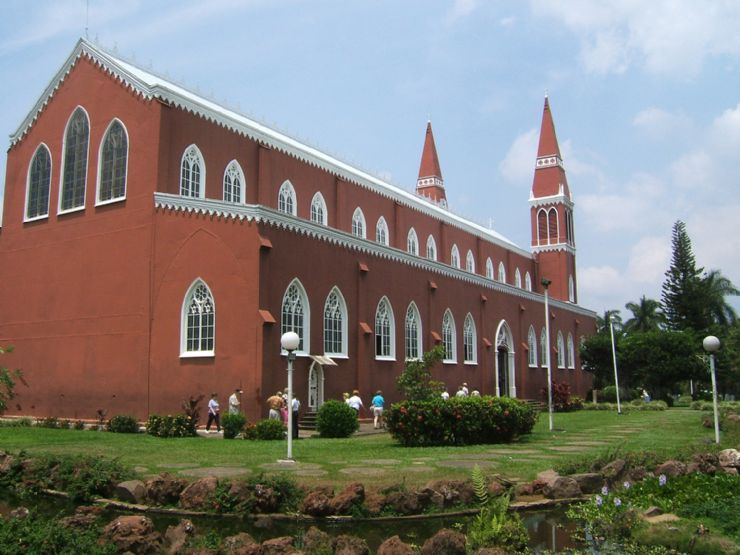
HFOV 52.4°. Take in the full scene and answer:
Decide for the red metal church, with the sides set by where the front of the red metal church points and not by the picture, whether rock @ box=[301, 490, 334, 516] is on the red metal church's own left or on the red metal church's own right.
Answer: on the red metal church's own right

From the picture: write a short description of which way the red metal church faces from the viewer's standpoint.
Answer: facing away from the viewer and to the right of the viewer

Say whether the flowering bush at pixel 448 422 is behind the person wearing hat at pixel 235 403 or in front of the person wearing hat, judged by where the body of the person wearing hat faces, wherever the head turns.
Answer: in front

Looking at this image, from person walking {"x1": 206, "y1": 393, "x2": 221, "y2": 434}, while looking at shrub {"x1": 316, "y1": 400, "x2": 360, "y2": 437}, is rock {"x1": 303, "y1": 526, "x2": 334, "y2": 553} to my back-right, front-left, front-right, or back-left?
front-right

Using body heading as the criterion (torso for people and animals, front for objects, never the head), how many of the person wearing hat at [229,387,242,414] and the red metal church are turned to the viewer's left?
0

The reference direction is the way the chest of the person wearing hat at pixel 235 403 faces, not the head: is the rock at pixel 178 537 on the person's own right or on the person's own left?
on the person's own right
